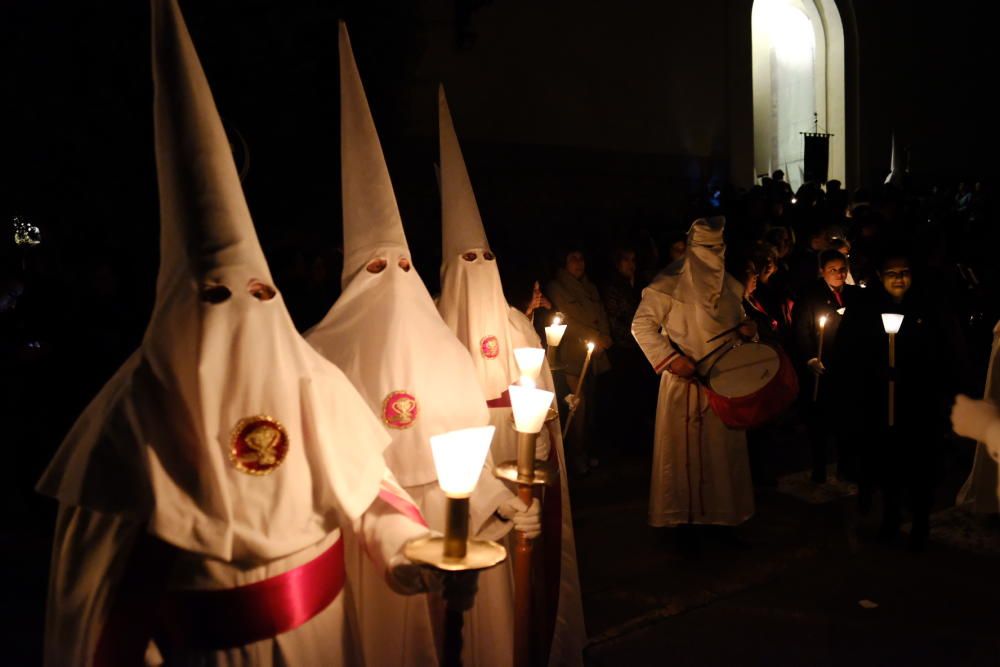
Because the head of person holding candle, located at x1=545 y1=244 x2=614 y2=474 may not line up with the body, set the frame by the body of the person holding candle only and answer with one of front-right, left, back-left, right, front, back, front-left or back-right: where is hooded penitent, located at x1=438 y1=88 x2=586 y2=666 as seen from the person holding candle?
front-right

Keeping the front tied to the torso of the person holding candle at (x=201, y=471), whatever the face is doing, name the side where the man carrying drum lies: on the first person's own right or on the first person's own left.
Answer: on the first person's own left

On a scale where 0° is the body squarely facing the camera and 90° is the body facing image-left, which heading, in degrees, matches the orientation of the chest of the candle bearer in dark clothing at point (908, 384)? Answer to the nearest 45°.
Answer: approximately 0°

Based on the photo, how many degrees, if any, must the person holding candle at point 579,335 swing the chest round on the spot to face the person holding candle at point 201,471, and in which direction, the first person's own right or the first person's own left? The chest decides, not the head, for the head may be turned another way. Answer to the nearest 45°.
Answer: approximately 45° to the first person's own right
